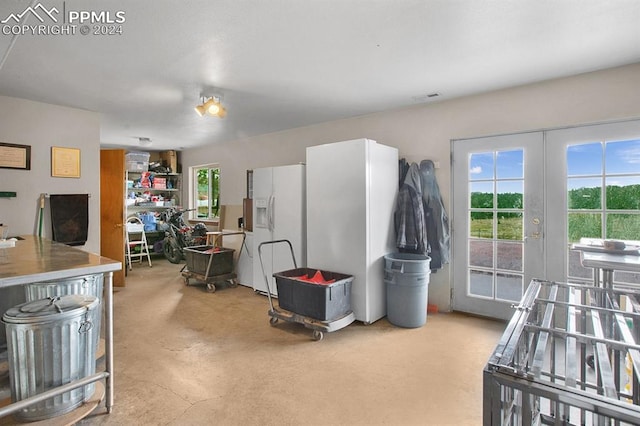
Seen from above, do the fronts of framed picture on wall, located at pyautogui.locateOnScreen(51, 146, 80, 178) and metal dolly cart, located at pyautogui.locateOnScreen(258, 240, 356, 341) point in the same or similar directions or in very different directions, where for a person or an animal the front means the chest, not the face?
same or similar directions

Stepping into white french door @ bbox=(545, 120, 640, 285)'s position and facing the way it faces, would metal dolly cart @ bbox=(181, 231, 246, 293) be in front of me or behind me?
in front

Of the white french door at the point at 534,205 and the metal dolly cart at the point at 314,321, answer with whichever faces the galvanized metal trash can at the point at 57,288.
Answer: the white french door

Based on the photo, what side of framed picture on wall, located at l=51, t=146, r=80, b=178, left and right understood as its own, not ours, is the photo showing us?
front

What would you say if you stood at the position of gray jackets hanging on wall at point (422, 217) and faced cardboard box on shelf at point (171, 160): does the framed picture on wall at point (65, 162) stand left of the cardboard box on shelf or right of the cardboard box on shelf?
left

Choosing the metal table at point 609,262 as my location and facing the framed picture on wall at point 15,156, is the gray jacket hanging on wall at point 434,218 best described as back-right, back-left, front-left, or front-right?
front-right

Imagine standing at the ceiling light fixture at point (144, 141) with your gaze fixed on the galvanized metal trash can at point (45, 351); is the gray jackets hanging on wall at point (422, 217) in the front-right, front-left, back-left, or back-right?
front-left

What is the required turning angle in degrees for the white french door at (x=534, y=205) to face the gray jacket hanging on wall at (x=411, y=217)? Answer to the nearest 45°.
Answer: approximately 45° to its right

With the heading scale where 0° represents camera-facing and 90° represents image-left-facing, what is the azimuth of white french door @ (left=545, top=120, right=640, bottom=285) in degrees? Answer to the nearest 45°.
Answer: approximately 45°

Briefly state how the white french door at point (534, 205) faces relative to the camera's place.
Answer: facing the viewer and to the left of the viewer

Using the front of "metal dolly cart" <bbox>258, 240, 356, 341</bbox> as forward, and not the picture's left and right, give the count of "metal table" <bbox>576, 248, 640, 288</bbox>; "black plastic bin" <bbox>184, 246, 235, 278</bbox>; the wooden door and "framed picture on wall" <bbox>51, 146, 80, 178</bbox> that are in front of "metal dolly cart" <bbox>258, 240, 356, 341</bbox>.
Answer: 1

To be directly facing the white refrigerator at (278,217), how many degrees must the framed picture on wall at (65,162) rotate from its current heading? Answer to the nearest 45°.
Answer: approximately 45° to its left

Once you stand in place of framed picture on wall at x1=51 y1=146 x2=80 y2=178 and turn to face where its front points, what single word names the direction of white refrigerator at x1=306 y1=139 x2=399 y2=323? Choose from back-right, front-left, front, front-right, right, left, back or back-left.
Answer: front-left

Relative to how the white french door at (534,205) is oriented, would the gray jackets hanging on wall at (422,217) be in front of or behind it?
in front
